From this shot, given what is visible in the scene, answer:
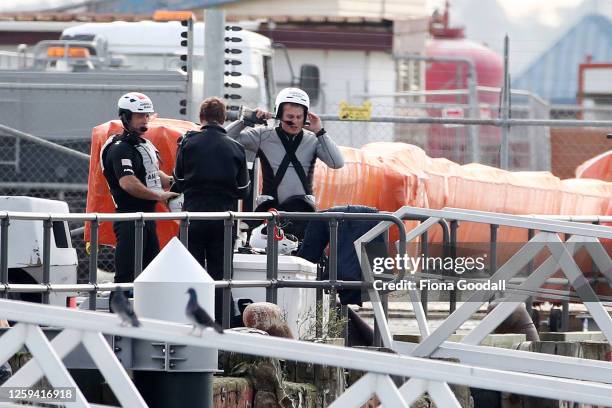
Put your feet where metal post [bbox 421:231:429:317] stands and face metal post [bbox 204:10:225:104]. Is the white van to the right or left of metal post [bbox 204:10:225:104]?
left

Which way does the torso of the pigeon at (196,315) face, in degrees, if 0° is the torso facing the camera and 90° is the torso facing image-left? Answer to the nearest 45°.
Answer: approximately 90°

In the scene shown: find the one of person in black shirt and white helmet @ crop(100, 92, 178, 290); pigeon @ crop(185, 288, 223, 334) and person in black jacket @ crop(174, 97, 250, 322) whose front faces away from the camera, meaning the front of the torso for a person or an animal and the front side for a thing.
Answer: person in black jacket @ crop(174, 97, 250, 322)

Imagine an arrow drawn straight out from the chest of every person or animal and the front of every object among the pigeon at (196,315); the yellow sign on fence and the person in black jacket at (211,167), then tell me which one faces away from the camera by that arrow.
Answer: the person in black jacket

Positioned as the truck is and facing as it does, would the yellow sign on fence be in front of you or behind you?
in front

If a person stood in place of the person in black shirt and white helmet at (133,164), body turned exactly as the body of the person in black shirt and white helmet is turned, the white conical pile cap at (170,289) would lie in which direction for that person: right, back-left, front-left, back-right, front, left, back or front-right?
front-right

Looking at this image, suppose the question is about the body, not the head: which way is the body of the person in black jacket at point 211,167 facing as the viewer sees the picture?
away from the camera

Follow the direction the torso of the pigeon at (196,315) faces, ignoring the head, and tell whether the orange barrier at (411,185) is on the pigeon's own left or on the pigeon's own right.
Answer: on the pigeon's own right

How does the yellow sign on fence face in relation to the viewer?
toward the camera

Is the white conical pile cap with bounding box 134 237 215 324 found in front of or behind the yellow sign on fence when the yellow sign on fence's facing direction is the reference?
in front

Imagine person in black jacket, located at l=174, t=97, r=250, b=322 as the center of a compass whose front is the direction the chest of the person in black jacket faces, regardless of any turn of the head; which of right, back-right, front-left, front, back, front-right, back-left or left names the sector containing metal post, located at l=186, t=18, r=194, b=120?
front

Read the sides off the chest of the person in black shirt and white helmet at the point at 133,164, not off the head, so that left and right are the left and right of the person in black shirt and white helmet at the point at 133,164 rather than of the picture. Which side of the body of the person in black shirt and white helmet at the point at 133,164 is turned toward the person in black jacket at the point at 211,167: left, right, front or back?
front

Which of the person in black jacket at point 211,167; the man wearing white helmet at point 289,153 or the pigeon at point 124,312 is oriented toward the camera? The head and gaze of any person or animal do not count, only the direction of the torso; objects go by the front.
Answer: the man wearing white helmet

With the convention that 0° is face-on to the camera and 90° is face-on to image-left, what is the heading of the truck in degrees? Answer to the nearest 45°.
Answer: approximately 270°

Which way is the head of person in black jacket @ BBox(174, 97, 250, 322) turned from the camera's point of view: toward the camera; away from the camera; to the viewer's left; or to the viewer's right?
away from the camera
